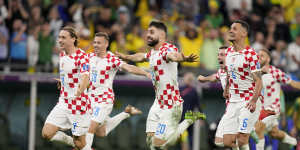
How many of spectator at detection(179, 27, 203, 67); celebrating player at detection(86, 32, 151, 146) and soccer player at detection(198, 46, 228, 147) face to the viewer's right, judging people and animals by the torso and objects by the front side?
0

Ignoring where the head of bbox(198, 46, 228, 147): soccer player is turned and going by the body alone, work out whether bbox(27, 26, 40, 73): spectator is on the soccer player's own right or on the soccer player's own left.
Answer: on the soccer player's own right

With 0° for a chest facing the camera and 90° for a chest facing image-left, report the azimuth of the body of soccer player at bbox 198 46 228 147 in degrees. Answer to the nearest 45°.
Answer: approximately 45°

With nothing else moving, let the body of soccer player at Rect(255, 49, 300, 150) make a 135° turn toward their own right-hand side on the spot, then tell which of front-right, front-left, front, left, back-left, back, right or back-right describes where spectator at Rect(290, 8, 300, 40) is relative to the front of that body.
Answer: front

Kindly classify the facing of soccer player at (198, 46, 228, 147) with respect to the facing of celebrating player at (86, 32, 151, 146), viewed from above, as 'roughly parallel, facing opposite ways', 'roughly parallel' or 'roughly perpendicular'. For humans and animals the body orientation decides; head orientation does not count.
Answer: roughly parallel

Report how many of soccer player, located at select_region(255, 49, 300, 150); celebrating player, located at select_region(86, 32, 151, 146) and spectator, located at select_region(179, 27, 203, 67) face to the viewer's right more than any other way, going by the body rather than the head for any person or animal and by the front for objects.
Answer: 0

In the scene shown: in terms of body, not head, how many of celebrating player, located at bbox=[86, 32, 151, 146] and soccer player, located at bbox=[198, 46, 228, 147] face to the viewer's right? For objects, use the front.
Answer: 0

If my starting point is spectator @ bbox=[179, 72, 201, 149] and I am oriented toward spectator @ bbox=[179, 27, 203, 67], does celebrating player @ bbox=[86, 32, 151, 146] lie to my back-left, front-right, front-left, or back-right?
back-left

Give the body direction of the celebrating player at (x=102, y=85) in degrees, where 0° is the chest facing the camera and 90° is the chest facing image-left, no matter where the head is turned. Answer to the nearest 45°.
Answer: approximately 45°

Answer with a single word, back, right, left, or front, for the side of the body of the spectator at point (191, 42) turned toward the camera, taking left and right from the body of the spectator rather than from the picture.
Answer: front

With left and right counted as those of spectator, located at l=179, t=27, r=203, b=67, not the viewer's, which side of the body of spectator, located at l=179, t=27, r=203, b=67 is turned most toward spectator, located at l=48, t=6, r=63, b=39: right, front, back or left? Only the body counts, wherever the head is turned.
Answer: right

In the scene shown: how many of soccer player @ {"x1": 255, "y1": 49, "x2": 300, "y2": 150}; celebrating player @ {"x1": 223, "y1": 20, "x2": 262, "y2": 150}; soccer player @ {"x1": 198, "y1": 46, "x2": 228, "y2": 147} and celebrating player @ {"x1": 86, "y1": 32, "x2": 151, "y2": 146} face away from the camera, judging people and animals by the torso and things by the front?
0

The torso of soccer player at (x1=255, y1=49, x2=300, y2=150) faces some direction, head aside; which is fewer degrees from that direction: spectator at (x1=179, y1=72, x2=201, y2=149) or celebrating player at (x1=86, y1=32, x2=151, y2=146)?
the celebrating player

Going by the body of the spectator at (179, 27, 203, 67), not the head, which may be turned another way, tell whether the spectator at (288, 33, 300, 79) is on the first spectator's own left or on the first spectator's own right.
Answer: on the first spectator's own left

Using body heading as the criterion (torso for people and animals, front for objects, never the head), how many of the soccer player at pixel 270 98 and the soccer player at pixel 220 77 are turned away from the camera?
0
